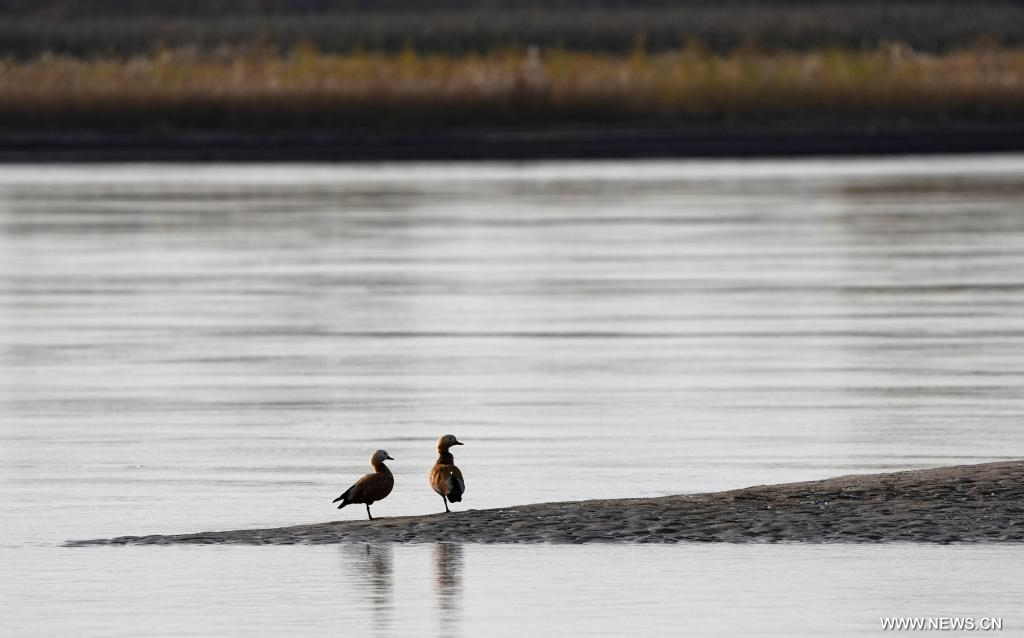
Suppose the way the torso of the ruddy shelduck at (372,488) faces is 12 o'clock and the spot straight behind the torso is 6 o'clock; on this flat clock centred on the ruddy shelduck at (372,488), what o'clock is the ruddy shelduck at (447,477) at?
the ruddy shelduck at (447,477) is roughly at 12 o'clock from the ruddy shelduck at (372,488).

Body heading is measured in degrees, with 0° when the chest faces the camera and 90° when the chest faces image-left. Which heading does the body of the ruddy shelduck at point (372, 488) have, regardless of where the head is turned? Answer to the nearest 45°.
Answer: approximately 270°
